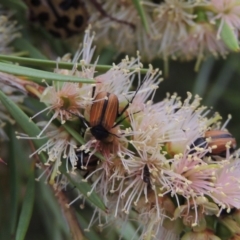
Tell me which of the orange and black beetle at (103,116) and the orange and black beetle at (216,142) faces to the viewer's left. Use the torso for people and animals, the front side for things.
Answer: the orange and black beetle at (216,142)

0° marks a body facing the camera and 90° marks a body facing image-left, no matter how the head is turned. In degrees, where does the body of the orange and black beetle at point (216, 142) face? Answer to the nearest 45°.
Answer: approximately 90°

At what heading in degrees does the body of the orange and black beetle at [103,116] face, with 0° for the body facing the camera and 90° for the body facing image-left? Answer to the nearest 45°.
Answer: approximately 0°

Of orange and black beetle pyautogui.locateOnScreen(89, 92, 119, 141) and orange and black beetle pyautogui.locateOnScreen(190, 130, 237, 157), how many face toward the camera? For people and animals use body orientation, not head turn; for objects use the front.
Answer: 1

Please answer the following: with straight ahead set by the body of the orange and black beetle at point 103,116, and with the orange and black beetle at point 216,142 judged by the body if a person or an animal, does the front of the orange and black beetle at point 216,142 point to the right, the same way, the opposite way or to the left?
to the right
